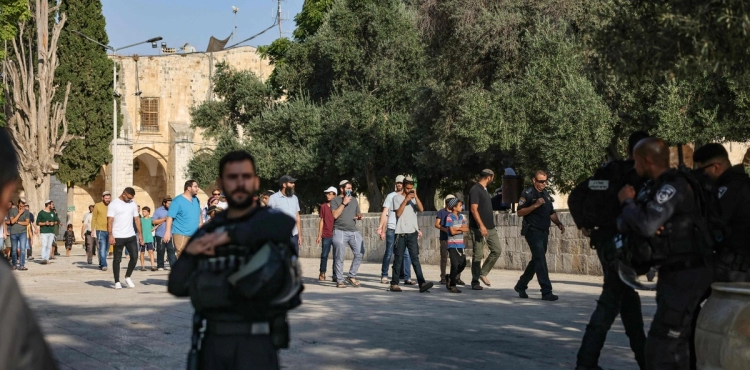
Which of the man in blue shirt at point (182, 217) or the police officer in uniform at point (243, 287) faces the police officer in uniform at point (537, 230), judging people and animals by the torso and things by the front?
the man in blue shirt

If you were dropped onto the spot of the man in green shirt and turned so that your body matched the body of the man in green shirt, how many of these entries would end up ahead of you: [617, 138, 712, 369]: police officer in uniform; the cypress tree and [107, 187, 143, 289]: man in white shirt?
2

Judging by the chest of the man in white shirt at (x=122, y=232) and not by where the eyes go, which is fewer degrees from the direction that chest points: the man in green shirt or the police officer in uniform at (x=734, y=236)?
the police officer in uniform

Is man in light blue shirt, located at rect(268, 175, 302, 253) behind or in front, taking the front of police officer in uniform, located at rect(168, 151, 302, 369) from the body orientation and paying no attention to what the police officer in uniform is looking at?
behind

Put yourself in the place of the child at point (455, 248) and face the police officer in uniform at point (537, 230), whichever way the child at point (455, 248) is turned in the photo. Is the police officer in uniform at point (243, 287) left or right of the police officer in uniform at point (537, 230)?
right

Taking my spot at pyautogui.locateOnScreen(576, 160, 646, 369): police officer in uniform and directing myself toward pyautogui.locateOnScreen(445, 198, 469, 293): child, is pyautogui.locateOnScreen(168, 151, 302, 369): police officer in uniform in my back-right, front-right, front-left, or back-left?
back-left

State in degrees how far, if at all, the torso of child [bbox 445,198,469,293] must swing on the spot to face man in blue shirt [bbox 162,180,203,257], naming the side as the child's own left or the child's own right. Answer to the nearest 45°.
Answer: approximately 135° to the child's own right

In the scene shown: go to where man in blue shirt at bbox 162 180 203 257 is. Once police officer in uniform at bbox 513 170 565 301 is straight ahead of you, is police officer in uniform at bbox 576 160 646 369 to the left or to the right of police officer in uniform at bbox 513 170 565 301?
right

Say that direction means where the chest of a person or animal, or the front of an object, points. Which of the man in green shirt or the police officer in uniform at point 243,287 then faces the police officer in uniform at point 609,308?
the man in green shirt
